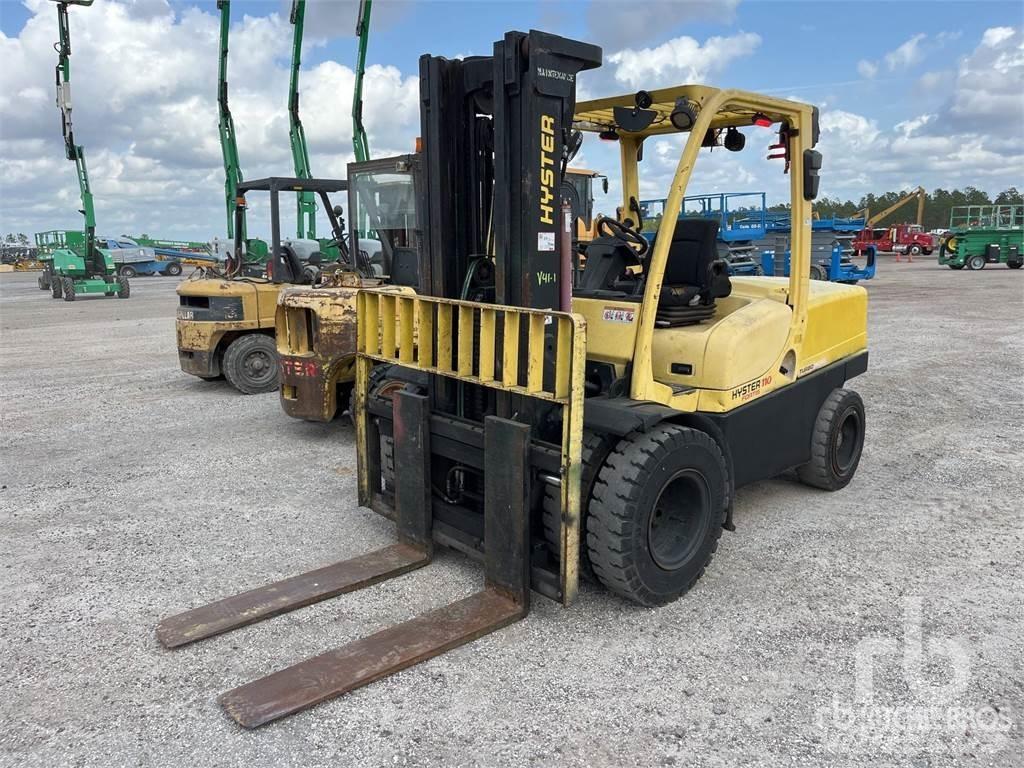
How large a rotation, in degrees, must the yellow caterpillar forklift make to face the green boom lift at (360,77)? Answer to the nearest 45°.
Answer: approximately 45° to its left

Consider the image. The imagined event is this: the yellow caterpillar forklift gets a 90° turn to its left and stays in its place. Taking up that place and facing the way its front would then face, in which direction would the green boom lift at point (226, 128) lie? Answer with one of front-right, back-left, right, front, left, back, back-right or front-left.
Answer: front-right

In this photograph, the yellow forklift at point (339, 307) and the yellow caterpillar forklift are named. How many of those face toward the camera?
0

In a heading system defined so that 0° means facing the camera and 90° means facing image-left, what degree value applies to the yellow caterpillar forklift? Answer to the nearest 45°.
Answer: approximately 225°

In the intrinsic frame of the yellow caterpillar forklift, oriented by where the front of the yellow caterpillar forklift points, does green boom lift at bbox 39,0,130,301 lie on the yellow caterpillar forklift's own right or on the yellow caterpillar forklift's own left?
on the yellow caterpillar forklift's own left

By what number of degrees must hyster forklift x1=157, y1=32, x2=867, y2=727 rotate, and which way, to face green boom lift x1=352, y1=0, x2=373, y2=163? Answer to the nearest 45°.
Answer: approximately 135° to its right

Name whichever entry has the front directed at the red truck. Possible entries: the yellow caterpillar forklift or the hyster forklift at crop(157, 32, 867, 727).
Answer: the yellow caterpillar forklift

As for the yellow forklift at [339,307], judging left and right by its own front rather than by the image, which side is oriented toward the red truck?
front

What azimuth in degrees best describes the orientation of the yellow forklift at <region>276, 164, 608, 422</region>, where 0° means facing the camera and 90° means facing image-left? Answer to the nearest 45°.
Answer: approximately 225°

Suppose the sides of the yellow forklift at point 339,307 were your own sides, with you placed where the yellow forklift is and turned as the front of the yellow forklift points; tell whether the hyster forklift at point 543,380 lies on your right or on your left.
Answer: on your right

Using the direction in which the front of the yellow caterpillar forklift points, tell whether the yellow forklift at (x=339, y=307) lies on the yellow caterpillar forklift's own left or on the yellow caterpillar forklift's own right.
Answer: on the yellow caterpillar forklift's own right

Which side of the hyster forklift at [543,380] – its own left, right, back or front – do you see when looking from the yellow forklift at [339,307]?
right

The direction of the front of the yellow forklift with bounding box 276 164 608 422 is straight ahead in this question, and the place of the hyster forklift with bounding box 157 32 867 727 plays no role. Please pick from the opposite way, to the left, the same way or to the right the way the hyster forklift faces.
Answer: the opposite way

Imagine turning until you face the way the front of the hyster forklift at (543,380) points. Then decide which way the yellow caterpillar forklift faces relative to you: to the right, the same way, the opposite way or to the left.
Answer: the opposite way
